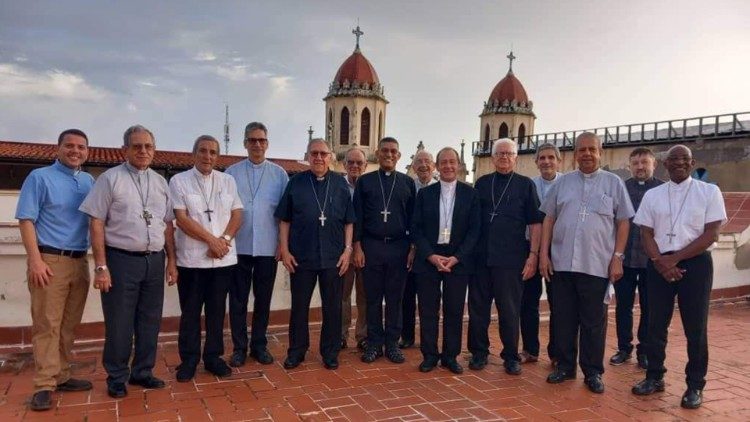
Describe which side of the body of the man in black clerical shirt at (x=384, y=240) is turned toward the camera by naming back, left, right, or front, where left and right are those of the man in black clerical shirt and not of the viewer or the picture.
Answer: front

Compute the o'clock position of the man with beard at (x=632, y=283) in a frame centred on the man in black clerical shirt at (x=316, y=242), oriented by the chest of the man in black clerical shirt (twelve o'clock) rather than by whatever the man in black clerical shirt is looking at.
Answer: The man with beard is roughly at 9 o'clock from the man in black clerical shirt.

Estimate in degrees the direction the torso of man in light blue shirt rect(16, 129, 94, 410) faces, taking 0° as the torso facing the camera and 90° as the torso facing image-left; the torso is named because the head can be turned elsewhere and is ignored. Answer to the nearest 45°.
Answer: approximately 315°

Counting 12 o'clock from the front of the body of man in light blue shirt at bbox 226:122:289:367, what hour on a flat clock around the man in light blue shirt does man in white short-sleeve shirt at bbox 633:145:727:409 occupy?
The man in white short-sleeve shirt is roughly at 10 o'clock from the man in light blue shirt.

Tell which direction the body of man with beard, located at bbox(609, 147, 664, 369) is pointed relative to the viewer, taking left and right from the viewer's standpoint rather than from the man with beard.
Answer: facing the viewer

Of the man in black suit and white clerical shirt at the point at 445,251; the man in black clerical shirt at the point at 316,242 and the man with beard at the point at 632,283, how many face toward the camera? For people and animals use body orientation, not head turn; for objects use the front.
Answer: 3

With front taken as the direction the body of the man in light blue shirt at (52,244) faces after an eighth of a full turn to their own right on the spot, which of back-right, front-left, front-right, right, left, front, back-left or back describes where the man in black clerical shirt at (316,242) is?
left

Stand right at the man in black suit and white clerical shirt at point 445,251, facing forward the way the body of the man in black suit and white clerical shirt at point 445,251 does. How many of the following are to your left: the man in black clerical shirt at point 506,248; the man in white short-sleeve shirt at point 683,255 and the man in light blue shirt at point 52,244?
2

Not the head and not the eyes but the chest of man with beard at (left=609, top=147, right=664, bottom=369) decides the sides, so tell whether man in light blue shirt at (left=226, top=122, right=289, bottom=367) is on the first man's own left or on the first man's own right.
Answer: on the first man's own right

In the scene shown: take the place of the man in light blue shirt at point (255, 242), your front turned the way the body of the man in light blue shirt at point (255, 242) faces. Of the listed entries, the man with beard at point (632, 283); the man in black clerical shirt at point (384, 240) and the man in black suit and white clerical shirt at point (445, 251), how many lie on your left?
3

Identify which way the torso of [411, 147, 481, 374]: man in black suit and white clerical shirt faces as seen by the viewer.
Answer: toward the camera

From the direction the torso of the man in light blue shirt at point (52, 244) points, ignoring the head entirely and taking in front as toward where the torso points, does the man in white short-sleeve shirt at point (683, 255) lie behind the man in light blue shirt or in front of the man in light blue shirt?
in front
